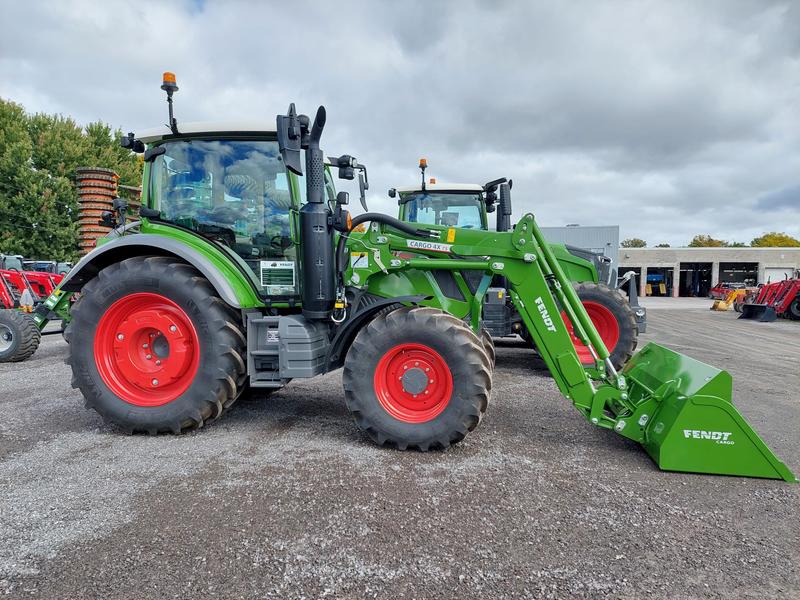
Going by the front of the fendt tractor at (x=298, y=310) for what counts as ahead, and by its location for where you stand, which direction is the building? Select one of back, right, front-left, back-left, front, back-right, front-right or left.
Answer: front-left

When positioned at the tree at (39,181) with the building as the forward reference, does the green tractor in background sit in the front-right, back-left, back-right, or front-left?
front-right

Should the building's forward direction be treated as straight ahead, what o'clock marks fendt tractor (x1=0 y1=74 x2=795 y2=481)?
The fendt tractor is roughly at 12 o'clock from the building.

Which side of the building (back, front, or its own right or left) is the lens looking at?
front

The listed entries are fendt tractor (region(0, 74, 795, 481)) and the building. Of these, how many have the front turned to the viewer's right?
1

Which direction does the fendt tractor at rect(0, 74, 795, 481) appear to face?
to the viewer's right

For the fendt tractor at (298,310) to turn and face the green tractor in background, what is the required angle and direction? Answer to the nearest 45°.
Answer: approximately 45° to its left

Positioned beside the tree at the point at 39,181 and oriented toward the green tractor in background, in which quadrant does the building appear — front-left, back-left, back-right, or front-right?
front-left

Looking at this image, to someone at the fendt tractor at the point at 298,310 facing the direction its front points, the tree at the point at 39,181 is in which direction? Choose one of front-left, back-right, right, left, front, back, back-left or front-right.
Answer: back-left

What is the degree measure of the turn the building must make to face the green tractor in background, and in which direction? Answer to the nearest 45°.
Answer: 0° — it already faces it
